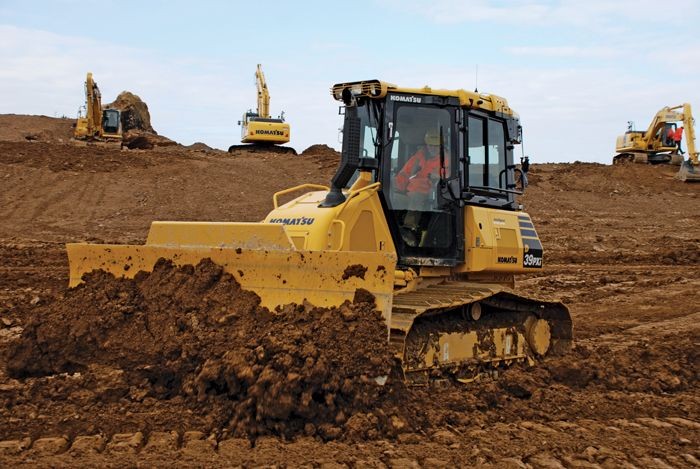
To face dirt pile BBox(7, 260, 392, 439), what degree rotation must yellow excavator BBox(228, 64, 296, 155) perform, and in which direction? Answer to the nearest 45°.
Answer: approximately 180°

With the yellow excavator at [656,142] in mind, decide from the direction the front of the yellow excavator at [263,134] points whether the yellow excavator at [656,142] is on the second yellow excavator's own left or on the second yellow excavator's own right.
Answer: on the second yellow excavator's own right

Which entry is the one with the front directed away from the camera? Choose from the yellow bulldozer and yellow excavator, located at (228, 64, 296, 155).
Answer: the yellow excavator

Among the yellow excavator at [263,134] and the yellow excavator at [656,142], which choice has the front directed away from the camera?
the yellow excavator at [263,134]

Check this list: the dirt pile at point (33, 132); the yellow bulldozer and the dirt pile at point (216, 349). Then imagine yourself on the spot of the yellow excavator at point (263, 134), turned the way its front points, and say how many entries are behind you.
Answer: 2

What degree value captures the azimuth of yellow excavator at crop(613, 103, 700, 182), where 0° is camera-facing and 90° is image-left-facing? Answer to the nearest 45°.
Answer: approximately 315°

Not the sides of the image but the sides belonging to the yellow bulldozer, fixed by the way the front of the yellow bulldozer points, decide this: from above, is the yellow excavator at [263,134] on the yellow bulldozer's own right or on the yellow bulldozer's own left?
on the yellow bulldozer's own right

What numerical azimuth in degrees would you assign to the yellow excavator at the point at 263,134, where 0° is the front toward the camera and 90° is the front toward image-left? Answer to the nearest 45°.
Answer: approximately 180°

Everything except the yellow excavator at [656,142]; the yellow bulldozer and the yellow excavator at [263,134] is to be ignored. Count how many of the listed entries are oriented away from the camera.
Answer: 1

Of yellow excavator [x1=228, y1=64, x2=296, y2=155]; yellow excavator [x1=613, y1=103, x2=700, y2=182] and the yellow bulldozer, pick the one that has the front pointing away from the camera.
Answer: yellow excavator [x1=228, y1=64, x2=296, y2=155]

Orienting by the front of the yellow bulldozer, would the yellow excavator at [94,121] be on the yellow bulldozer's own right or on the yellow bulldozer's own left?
on the yellow bulldozer's own right

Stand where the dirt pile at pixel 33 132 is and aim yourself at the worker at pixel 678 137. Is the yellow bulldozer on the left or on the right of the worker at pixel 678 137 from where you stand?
right

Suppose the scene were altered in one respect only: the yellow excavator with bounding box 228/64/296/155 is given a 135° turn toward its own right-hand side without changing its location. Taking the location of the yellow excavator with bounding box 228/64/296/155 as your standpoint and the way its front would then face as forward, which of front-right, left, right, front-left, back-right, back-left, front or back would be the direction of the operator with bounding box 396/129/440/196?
front-right
